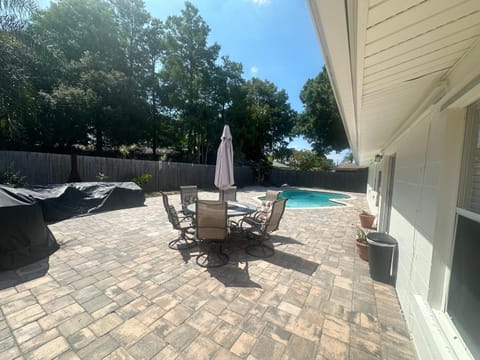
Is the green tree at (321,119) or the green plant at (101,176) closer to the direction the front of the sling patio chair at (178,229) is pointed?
the green tree

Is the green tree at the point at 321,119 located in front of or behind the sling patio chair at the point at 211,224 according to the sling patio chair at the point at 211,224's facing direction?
in front

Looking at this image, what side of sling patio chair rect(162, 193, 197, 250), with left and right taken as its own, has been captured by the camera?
right

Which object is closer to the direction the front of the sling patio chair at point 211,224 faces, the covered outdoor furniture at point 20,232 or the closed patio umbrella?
the closed patio umbrella

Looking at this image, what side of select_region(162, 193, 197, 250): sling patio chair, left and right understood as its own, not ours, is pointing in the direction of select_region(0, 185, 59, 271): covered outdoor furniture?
back

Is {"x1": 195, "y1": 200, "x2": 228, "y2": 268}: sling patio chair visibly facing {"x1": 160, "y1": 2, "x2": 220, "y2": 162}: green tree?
yes

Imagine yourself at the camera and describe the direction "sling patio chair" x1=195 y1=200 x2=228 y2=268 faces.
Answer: facing away from the viewer

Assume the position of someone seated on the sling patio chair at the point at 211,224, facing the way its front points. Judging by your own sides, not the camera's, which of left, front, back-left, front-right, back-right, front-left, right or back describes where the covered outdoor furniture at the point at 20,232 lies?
left

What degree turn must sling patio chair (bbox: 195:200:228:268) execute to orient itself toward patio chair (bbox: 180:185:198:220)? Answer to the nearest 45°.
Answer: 0° — it already faces it

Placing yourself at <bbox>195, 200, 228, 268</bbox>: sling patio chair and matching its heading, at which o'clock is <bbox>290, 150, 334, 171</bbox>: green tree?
The green tree is roughly at 1 o'clock from the sling patio chair.

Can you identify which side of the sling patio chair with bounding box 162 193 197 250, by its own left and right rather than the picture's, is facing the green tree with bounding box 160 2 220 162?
left

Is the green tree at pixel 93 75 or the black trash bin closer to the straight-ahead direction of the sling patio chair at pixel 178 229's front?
the black trash bin

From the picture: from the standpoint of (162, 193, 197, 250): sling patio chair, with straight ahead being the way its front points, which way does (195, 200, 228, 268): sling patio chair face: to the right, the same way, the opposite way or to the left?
to the left

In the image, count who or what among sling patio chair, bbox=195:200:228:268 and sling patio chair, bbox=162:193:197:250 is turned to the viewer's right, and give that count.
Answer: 1
